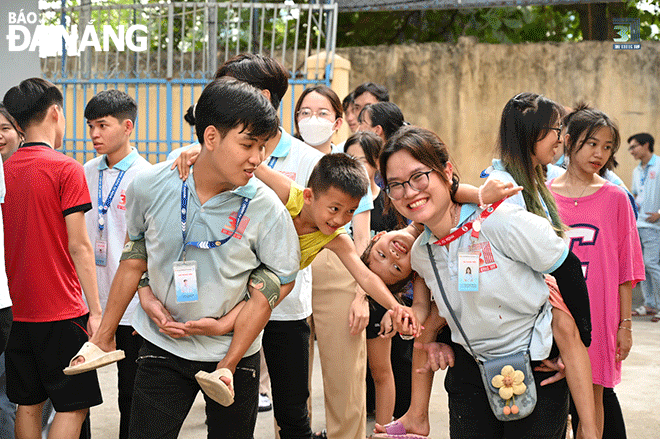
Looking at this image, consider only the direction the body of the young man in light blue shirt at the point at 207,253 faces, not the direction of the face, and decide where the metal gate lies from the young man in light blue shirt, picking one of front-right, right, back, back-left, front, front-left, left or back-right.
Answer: back

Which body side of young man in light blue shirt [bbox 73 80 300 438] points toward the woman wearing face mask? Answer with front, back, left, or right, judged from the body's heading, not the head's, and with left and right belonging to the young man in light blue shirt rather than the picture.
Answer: back

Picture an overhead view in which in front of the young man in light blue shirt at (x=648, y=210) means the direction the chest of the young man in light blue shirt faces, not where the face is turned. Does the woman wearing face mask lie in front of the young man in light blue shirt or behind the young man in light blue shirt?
in front

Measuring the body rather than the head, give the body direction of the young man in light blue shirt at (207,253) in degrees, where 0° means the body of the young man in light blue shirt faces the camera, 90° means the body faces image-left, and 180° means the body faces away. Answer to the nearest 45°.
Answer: approximately 0°

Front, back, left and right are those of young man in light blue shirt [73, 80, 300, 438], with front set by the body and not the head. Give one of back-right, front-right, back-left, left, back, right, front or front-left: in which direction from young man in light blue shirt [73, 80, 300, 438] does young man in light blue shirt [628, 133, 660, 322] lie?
back-left

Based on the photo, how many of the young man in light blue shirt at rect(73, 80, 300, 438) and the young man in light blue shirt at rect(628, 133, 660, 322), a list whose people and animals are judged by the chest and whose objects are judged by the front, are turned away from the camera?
0

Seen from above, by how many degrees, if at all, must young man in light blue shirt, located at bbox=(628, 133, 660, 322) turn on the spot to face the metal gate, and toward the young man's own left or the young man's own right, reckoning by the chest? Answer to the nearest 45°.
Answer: approximately 45° to the young man's own right

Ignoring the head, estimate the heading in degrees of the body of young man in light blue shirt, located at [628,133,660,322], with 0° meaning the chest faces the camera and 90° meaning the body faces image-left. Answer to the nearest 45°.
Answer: approximately 45°
